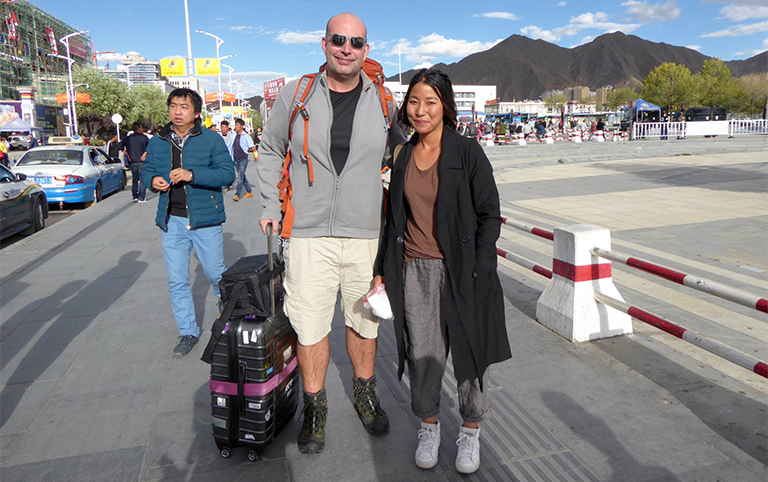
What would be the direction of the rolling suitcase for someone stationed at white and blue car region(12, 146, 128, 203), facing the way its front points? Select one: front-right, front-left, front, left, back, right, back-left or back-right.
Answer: back-right

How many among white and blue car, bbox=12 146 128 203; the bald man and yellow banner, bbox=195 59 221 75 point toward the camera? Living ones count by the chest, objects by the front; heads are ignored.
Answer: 2

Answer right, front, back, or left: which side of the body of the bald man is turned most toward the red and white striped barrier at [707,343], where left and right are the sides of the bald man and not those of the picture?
left

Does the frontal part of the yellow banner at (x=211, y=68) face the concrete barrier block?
yes

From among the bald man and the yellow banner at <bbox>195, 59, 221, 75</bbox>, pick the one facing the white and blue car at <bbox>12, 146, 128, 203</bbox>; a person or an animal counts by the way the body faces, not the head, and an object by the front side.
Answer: the yellow banner

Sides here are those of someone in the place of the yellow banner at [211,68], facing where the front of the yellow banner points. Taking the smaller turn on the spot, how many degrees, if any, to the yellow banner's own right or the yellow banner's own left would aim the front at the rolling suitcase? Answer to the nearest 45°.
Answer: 0° — it already faces it

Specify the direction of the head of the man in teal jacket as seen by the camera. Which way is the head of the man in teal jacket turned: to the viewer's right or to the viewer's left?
to the viewer's left

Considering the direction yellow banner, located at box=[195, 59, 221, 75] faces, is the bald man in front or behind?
in front

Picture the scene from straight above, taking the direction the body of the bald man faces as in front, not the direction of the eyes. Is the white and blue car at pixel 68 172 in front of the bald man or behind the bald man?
behind

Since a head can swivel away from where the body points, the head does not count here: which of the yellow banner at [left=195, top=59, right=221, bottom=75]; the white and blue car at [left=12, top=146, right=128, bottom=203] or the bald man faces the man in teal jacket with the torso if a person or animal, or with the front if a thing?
the yellow banner

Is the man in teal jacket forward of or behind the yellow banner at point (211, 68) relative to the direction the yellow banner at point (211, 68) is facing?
forward
